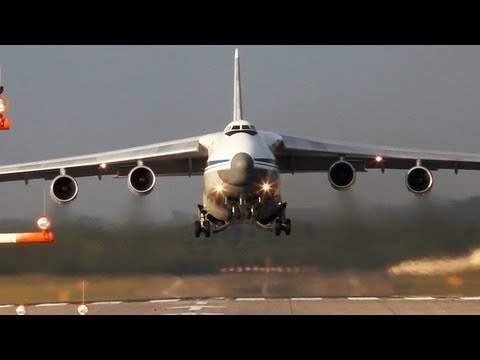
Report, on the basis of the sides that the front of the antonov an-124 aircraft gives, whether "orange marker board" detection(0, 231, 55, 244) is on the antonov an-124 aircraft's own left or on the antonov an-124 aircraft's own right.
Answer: on the antonov an-124 aircraft's own right

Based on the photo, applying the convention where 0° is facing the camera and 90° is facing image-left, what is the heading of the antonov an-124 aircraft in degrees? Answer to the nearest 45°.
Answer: approximately 0°
